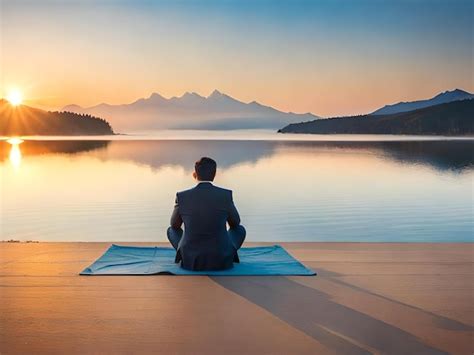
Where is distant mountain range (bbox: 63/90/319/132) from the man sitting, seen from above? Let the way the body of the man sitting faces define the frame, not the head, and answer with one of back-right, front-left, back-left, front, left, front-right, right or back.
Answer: front

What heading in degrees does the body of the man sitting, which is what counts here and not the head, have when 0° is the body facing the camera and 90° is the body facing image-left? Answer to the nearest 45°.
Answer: approximately 180°
